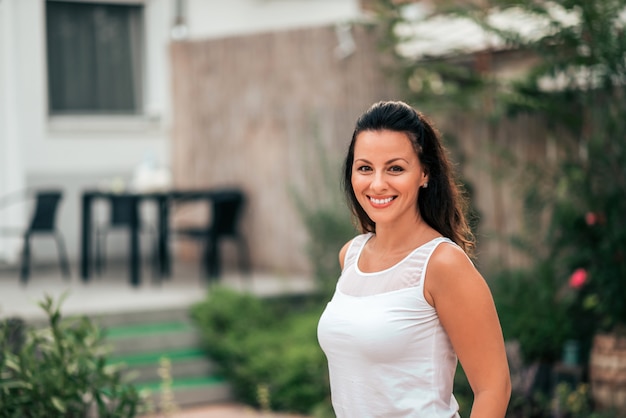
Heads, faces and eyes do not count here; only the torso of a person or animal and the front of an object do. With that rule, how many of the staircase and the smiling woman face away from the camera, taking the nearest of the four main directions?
0

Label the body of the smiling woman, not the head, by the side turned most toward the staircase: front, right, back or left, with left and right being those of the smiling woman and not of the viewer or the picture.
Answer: right

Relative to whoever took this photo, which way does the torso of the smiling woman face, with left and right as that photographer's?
facing the viewer and to the left of the viewer

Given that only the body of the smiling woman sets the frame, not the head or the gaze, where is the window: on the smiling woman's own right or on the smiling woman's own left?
on the smiling woman's own right

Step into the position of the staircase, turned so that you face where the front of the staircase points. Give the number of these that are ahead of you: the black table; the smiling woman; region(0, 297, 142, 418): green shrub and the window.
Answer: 2

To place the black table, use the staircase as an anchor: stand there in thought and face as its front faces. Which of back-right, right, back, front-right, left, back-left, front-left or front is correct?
back

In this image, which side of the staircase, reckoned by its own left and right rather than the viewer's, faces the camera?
front
